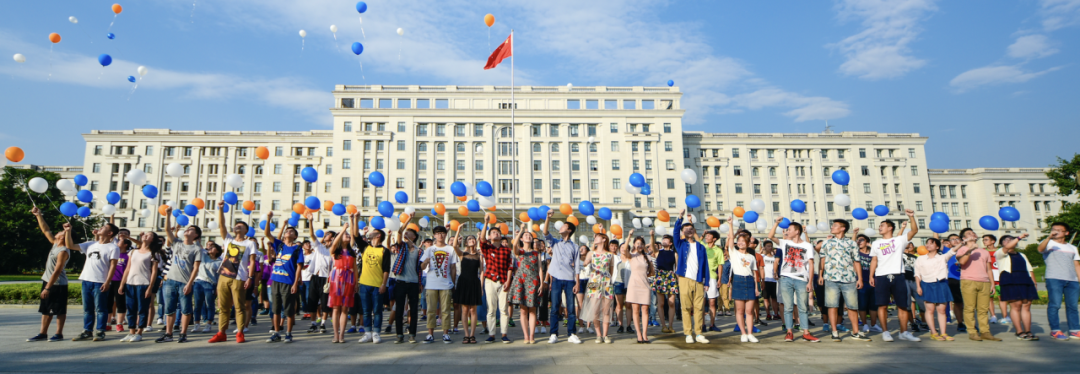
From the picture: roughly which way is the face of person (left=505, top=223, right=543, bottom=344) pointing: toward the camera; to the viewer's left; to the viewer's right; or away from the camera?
toward the camera

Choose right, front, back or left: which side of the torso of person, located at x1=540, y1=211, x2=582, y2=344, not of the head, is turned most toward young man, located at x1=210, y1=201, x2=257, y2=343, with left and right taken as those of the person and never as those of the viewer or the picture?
right

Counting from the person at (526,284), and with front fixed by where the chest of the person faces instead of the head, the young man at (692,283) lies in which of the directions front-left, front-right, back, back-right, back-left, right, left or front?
left

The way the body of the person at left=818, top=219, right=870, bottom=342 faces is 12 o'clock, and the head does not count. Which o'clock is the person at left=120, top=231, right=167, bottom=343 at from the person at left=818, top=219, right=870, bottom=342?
the person at left=120, top=231, right=167, bottom=343 is roughly at 2 o'clock from the person at left=818, top=219, right=870, bottom=342.

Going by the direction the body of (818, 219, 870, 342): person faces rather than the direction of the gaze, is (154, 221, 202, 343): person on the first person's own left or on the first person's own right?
on the first person's own right

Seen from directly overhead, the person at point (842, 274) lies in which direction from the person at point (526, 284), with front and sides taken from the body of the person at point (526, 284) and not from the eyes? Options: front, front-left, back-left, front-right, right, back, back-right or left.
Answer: left

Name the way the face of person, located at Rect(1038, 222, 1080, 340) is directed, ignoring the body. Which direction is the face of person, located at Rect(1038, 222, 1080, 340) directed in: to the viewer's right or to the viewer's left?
to the viewer's left

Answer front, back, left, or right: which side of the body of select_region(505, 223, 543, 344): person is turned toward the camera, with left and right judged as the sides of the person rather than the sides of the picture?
front

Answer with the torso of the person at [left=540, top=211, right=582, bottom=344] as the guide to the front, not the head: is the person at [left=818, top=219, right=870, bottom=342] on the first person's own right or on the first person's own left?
on the first person's own left

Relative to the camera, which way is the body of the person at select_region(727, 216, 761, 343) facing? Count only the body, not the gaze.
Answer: toward the camera

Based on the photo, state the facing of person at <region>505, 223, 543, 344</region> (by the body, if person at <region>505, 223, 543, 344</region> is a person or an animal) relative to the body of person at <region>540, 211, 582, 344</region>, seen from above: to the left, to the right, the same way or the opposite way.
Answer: the same way

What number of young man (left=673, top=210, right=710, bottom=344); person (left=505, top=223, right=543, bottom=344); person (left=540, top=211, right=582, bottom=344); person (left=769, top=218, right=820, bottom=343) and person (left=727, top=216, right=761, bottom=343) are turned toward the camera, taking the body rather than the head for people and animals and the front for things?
5

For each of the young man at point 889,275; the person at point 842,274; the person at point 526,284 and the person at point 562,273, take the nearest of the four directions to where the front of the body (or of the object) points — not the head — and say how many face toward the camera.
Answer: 4

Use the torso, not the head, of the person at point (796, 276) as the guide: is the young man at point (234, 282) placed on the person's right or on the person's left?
on the person's right
